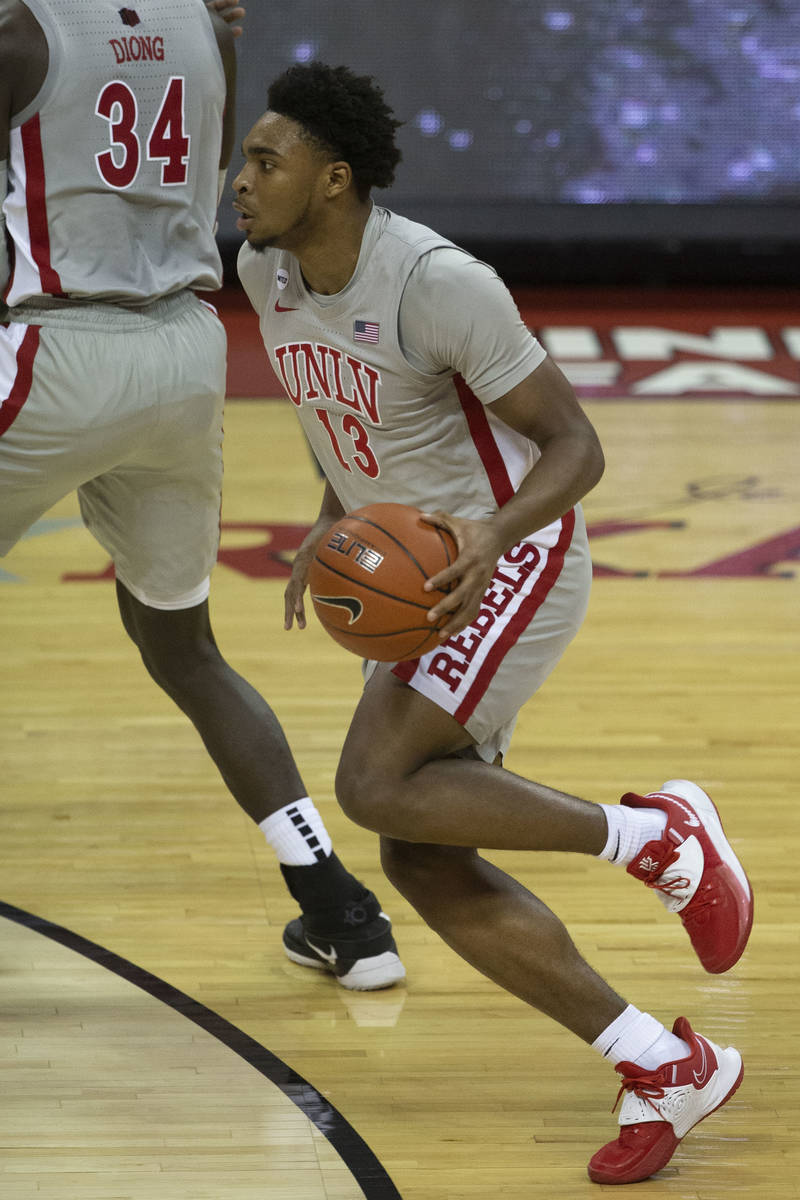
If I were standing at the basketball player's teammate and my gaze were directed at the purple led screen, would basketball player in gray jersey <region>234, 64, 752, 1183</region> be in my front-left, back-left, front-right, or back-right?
back-right

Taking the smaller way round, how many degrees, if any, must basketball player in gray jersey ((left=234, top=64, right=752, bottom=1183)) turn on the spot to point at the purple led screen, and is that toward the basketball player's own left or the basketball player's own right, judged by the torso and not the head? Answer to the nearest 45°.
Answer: approximately 135° to the basketball player's own right

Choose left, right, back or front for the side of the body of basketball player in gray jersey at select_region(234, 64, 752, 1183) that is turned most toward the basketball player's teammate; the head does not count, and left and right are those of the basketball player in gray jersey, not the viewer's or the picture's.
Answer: right

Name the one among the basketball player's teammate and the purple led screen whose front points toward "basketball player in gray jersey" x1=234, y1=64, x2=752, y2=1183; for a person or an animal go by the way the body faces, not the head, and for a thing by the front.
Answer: the purple led screen

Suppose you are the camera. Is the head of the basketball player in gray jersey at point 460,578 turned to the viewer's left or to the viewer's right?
to the viewer's left

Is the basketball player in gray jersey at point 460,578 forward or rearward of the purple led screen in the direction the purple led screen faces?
forward

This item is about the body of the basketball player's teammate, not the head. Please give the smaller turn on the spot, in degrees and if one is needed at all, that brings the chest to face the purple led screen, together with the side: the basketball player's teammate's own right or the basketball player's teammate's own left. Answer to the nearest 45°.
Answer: approximately 45° to the basketball player's teammate's own right

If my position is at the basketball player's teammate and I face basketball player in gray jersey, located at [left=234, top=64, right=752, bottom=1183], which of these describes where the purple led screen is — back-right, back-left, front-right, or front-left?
back-left

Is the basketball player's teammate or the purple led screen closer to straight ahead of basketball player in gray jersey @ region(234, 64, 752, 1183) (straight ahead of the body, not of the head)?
the basketball player's teammate

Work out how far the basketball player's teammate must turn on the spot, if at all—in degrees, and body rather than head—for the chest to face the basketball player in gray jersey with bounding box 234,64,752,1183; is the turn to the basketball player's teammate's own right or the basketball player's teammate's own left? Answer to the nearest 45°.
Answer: approximately 180°

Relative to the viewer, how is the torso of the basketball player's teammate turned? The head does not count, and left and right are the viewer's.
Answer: facing away from the viewer and to the left of the viewer

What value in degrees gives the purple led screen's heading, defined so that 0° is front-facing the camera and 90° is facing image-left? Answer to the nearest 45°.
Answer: approximately 0°

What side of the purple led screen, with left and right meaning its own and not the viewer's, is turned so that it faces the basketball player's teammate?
front

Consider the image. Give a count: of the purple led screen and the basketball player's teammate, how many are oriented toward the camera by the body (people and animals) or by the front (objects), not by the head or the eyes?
1
